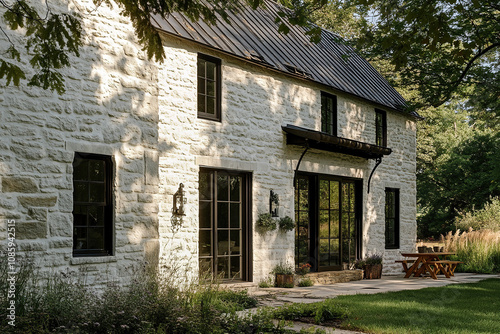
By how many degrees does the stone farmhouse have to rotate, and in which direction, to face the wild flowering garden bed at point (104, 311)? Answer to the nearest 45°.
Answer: approximately 45° to its right

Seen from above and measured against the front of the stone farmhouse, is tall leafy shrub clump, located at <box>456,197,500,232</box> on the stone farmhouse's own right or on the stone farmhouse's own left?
on the stone farmhouse's own left

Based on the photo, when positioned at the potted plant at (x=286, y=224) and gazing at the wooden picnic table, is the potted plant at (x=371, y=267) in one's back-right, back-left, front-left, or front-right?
front-left

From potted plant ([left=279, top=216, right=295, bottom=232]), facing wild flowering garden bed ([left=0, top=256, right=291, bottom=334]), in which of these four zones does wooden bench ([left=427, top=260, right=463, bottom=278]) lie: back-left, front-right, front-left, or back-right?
back-left

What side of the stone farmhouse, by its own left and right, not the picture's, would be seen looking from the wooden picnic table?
left

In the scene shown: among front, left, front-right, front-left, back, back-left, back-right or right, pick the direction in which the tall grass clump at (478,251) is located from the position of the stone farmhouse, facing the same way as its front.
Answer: left

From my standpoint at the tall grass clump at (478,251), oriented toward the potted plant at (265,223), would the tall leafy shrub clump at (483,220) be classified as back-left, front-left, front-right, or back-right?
back-right

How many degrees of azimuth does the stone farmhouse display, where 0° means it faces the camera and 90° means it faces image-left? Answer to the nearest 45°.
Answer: approximately 315°

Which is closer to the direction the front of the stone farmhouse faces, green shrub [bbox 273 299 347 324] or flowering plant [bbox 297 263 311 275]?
the green shrub
